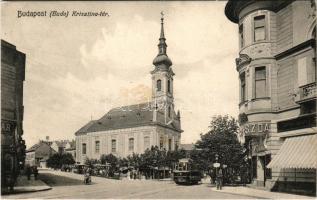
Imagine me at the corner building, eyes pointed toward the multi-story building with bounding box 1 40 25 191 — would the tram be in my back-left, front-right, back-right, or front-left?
front-right

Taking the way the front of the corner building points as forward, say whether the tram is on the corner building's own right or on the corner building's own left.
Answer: on the corner building's own right

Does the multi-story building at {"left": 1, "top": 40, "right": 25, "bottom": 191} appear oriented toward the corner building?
yes

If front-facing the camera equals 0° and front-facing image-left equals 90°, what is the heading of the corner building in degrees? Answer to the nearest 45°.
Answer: approximately 45°

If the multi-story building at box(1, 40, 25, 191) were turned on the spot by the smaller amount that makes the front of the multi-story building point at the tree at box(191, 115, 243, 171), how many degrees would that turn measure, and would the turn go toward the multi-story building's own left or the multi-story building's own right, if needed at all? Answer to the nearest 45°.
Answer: approximately 45° to the multi-story building's own left

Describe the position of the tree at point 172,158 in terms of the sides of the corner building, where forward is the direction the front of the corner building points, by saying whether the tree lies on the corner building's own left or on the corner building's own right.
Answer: on the corner building's own right

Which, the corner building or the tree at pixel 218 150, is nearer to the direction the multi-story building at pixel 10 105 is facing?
the corner building

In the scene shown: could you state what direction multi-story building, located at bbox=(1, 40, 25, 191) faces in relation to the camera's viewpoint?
facing the viewer and to the right of the viewer

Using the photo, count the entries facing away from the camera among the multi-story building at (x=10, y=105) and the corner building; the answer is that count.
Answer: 0
